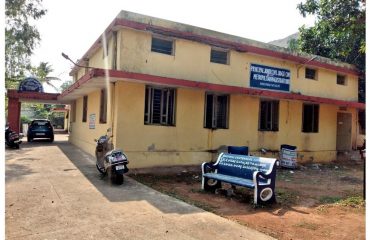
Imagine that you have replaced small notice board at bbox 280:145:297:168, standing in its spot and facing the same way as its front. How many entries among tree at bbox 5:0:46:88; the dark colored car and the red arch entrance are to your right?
3

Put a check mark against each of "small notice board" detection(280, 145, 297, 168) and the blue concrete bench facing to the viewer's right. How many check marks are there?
0

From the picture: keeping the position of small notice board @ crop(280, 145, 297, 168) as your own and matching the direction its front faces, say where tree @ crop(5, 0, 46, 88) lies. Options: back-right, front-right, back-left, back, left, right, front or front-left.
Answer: right

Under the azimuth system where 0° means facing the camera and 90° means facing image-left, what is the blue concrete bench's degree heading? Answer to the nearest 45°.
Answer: approximately 45°

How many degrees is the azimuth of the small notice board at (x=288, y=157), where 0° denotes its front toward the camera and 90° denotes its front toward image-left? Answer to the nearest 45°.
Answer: approximately 0°

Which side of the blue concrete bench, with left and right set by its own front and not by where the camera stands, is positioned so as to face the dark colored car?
right
